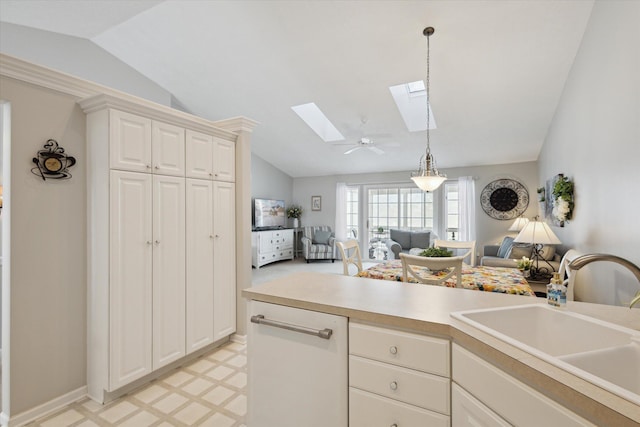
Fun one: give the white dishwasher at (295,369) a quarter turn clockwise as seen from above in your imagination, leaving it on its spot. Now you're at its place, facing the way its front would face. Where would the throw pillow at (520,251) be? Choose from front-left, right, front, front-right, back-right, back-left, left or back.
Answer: right

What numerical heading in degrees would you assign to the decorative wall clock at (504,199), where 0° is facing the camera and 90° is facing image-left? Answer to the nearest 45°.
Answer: approximately 0°

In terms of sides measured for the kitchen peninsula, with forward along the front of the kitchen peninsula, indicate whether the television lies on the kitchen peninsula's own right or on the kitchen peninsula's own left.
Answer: on the kitchen peninsula's own right

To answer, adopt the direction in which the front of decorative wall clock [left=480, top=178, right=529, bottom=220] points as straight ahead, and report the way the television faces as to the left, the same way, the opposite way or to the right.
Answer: to the left

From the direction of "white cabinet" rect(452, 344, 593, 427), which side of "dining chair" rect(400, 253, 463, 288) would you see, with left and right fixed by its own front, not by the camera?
back

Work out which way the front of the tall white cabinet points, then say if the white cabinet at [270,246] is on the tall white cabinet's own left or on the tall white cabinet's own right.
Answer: on the tall white cabinet's own left

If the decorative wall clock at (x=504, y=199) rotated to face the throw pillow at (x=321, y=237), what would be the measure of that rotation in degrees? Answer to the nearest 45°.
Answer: approximately 90° to its right

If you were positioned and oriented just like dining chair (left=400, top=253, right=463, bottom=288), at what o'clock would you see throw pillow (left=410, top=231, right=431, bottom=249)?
The throw pillow is roughly at 12 o'clock from the dining chair.

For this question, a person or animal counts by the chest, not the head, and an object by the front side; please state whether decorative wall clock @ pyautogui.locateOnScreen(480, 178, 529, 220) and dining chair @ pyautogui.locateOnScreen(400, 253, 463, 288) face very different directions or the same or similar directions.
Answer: very different directions

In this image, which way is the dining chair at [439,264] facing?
away from the camera
